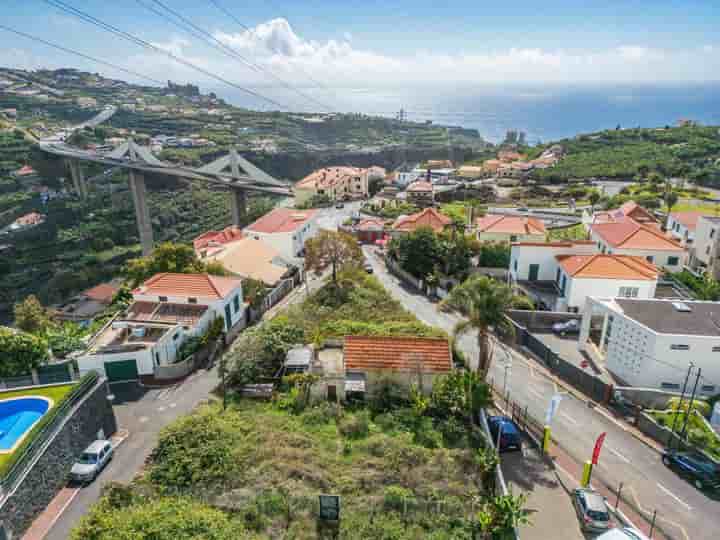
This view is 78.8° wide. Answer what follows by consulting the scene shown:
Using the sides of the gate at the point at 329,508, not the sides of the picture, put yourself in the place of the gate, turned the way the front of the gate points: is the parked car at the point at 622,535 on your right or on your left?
on your left

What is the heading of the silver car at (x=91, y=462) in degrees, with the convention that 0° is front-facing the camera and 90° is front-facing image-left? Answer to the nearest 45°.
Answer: approximately 45°

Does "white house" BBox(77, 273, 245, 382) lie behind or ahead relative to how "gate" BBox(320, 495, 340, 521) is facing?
behind

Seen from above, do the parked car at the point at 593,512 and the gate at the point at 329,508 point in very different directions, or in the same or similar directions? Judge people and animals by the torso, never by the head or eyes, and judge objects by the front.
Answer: very different directions

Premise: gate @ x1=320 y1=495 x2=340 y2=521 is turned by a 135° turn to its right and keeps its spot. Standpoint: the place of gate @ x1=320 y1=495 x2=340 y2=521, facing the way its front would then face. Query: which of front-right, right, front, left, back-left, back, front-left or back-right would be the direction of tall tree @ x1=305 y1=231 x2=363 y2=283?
front-right

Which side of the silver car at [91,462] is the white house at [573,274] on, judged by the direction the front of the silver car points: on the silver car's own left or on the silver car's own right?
on the silver car's own left

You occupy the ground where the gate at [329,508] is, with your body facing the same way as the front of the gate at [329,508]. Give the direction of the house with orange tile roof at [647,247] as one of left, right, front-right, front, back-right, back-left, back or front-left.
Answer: back-left

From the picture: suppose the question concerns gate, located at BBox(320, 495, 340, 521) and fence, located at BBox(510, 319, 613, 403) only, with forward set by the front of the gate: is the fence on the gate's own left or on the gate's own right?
on the gate's own left

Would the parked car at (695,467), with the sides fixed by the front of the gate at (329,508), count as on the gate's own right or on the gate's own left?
on the gate's own left

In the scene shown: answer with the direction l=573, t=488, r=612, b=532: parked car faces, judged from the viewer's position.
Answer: facing away from the viewer and to the left of the viewer

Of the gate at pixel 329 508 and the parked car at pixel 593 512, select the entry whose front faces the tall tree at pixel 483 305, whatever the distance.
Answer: the parked car

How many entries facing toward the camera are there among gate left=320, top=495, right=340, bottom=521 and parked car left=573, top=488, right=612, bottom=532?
1

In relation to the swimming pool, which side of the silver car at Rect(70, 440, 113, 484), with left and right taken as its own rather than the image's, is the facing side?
right
